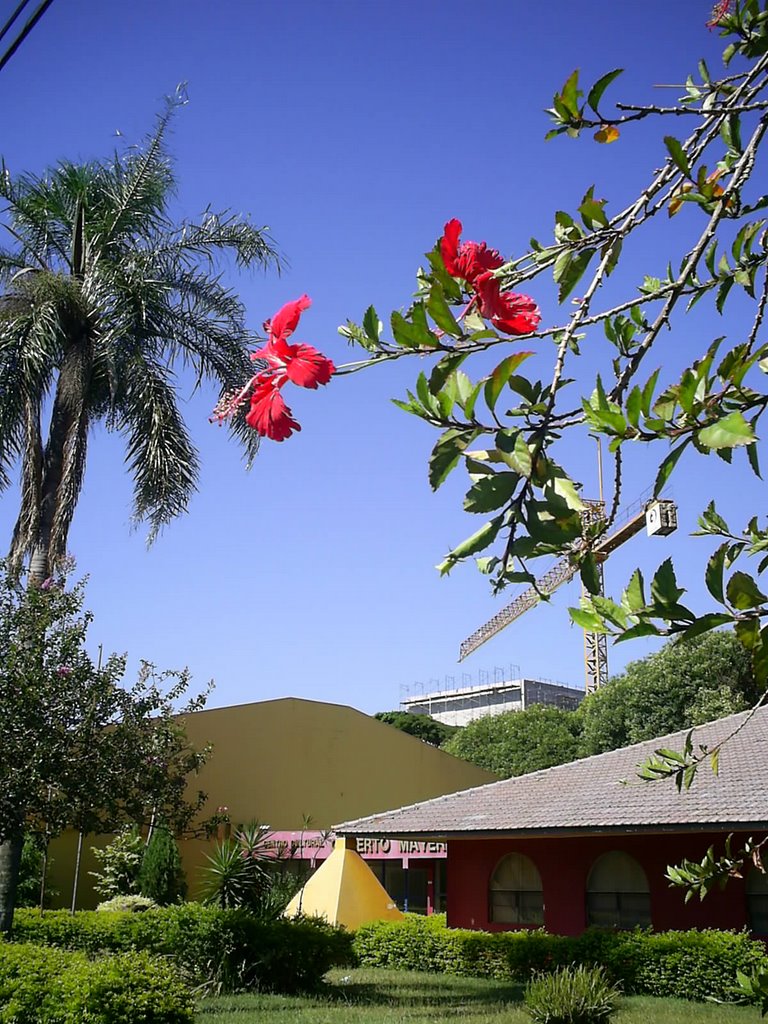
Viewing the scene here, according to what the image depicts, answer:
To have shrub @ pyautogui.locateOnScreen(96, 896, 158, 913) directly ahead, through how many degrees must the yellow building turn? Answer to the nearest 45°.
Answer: approximately 45° to its right

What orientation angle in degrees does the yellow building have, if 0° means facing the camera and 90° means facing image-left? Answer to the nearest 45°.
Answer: approximately 0°

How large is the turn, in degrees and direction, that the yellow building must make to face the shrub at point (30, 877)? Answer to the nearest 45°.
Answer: approximately 45° to its right

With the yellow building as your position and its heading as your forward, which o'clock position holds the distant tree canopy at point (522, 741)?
The distant tree canopy is roughly at 7 o'clock from the yellow building.

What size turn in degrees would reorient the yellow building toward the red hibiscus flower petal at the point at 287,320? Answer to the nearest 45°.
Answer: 0° — it already faces it

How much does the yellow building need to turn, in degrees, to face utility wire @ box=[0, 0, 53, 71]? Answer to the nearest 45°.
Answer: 0° — it already faces it
